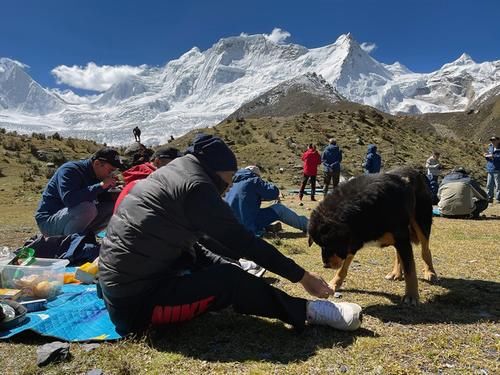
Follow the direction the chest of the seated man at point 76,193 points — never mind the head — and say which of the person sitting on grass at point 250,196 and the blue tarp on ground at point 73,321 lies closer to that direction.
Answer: the person sitting on grass

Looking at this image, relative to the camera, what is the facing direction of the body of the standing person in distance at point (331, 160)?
away from the camera

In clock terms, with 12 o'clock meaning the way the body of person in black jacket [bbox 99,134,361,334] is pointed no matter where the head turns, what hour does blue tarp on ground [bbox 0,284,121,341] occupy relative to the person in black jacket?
The blue tarp on ground is roughly at 7 o'clock from the person in black jacket.

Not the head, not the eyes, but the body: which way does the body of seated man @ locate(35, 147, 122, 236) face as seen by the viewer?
to the viewer's right

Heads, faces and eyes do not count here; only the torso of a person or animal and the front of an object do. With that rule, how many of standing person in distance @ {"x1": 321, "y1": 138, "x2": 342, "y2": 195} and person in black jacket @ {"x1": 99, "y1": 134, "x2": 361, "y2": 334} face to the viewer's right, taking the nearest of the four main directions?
1

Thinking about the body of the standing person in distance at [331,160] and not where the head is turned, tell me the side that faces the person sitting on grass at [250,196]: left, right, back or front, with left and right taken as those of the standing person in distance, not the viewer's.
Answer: back

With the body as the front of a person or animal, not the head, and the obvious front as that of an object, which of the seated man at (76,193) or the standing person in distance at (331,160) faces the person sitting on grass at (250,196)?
the seated man

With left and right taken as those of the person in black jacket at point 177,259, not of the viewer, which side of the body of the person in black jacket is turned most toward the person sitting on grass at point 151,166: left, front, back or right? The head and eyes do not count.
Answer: left

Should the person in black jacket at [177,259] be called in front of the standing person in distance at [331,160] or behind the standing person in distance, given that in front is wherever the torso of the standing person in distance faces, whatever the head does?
behind

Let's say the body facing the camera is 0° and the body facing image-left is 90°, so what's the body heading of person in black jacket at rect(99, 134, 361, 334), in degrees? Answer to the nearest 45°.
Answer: approximately 270°

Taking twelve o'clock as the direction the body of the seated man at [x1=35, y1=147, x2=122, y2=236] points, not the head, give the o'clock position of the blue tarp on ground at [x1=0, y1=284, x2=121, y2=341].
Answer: The blue tarp on ground is roughly at 3 o'clock from the seated man.
